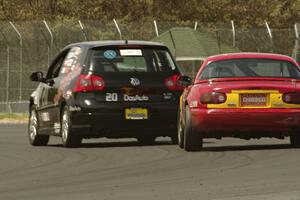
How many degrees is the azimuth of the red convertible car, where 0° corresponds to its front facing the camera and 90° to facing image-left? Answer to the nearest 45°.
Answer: approximately 180°

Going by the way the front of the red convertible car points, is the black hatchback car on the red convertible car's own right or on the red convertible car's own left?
on the red convertible car's own left
